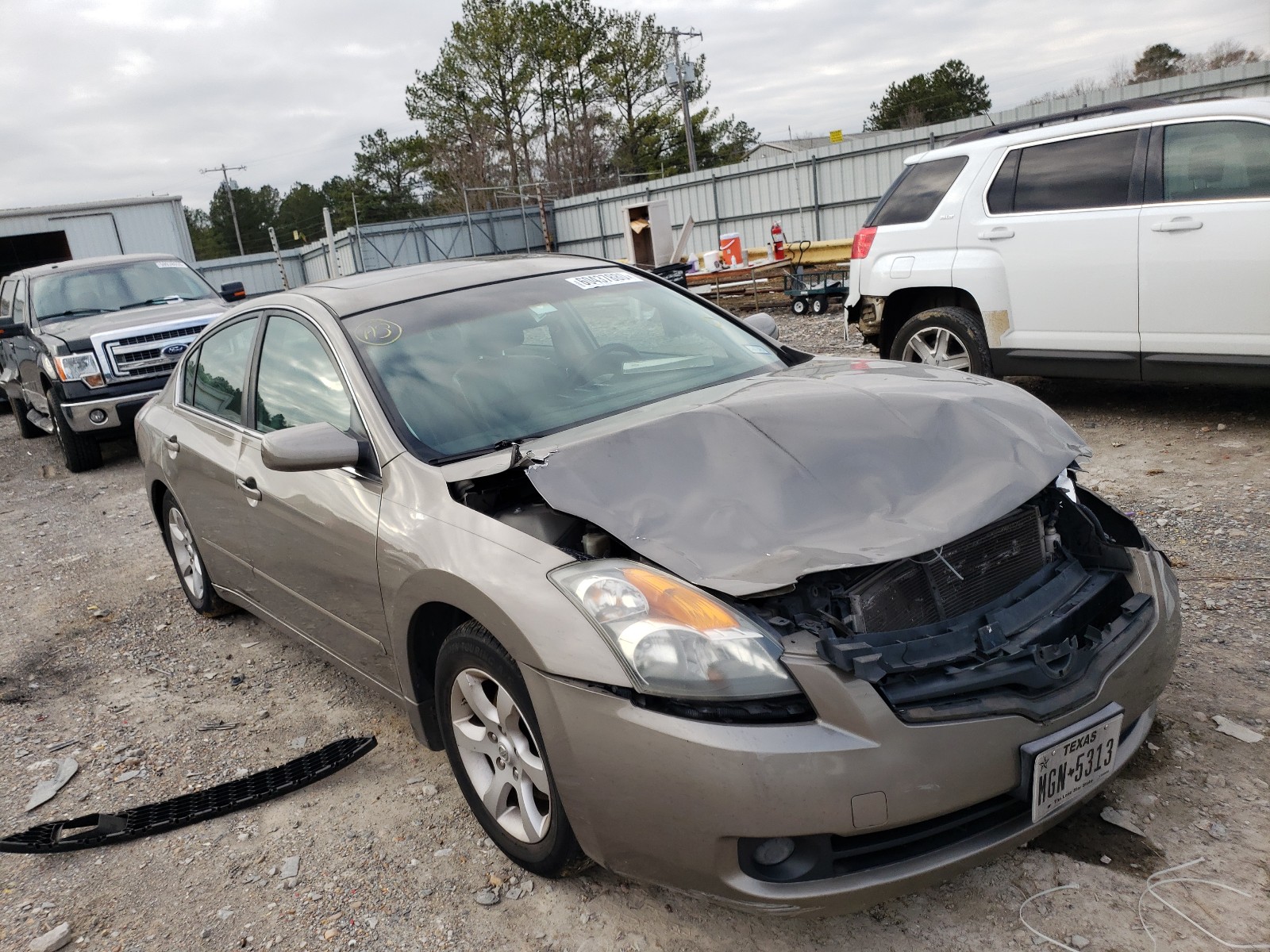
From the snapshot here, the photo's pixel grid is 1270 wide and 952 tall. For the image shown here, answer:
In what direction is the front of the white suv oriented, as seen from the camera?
facing to the right of the viewer

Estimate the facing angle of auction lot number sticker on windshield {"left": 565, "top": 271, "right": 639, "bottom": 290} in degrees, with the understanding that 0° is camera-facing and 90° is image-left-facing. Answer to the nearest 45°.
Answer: approximately 315°

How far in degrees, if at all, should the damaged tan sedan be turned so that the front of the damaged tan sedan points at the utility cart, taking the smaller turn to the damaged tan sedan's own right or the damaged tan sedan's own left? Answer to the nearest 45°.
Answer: approximately 135° to the damaged tan sedan's own left

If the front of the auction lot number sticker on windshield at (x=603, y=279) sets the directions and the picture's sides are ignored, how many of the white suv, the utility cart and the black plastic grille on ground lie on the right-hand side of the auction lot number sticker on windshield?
1

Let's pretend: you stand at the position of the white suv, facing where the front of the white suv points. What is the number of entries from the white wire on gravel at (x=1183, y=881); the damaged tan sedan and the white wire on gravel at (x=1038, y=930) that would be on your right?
3

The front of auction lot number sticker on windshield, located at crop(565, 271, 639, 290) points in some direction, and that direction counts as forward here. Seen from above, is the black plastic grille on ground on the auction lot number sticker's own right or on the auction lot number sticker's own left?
on the auction lot number sticker's own right

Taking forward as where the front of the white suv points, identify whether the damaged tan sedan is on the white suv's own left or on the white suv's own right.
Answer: on the white suv's own right

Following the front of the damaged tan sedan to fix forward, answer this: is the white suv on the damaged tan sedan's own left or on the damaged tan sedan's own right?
on the damaged tan sedan's own left

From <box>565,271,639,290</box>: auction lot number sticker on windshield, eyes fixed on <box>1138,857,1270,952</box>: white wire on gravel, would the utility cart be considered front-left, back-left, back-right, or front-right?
back-left
